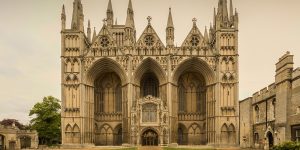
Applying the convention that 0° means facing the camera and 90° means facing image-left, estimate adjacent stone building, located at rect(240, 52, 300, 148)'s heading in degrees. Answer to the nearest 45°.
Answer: approximately 45°
